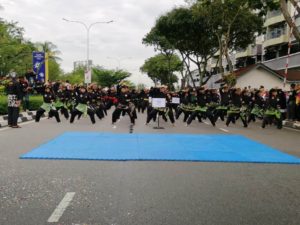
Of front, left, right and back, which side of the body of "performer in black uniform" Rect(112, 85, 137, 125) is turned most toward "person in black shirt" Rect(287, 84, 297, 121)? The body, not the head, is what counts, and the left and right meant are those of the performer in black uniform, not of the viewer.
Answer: left

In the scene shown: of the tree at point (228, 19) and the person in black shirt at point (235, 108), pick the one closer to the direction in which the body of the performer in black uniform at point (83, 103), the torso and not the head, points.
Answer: the person in black shirt

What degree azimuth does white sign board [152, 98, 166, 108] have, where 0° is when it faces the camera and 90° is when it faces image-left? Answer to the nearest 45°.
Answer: approximately 0°

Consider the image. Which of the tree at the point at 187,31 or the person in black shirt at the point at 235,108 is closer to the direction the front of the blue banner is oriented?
the person in black shirt

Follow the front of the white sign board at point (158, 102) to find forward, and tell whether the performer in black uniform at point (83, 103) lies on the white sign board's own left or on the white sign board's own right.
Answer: on the white sign board's own right

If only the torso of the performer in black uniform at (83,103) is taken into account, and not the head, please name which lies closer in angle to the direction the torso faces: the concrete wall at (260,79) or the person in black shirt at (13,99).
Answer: the person in black shirt

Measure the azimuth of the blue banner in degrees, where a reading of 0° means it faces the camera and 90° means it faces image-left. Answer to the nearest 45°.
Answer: approximately 0°

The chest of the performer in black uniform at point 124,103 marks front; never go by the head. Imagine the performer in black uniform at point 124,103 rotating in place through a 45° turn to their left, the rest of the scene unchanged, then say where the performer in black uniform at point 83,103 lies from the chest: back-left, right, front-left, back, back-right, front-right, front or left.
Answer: back-right
